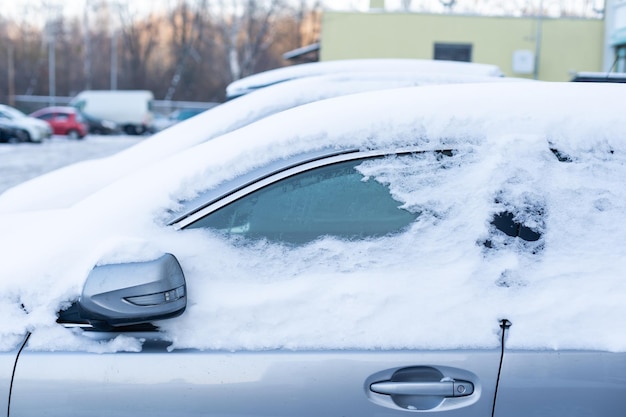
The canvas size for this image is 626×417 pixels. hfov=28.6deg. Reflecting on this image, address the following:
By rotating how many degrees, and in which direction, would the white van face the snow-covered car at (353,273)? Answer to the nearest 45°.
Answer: approximately 90° to its left

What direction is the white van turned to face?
to the viewer's left

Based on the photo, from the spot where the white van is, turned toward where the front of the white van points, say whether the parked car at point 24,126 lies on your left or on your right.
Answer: on your left

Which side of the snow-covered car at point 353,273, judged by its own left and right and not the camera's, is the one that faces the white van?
right

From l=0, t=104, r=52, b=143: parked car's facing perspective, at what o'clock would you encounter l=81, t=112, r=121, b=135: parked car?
l=81, t=112, r=121, b=135: parked car is roughly at 8 o'clock from l=0, t=104, r=52, b=143: parked car.

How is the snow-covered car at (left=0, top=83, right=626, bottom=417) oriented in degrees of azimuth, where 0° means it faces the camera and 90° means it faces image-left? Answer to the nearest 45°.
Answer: approximately 90°

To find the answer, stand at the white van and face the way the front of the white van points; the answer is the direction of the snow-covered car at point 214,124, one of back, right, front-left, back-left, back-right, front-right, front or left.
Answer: left

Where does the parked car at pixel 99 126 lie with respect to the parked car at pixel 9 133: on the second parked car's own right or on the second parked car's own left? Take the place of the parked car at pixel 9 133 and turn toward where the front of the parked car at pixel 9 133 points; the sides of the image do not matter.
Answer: on the second parked car's own left

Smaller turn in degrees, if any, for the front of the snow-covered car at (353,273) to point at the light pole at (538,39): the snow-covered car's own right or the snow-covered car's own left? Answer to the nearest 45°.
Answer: approximately 90° to the snow-covered car's own right
